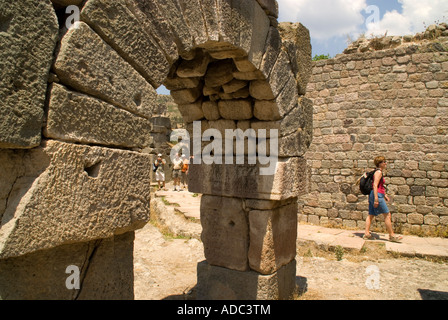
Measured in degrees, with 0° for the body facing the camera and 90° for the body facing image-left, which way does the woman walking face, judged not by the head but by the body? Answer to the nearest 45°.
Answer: approximately 270°

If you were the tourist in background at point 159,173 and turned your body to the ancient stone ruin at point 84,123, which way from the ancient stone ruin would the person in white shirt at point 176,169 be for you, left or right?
left

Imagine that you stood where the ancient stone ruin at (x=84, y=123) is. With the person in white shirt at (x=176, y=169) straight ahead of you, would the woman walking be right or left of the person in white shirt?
right

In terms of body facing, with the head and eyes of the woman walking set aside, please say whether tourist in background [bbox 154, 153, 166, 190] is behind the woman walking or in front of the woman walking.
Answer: behind

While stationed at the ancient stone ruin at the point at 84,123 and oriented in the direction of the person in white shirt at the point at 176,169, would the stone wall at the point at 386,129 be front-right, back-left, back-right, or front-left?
front-right
